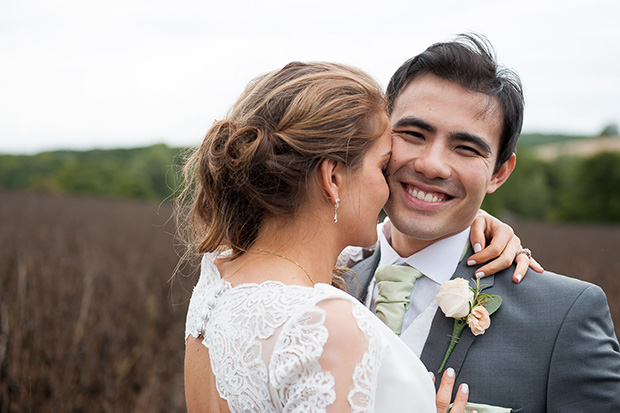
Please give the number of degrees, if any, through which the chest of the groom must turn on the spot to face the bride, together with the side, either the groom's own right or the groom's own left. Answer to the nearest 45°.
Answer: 0° — they already face them

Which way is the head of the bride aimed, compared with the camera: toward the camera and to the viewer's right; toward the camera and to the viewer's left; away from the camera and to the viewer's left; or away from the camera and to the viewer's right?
away from the camera and to the viewer's right

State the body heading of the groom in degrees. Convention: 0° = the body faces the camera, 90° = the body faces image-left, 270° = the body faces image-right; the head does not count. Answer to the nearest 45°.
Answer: approximately 45°
